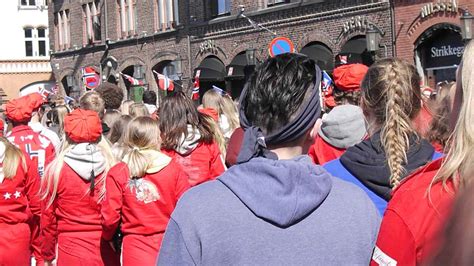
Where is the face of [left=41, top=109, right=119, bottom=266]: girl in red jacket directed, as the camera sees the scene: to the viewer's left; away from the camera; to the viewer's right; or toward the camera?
away from the camera

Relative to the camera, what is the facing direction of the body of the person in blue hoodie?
away from the camera

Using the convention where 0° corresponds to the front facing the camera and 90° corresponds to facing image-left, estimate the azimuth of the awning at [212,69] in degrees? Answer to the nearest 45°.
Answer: approximately 45°

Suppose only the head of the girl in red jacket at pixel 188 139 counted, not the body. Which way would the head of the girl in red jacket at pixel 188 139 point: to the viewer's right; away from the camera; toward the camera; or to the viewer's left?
away from the camera

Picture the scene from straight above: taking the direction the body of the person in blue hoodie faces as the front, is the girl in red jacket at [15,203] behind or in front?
in front

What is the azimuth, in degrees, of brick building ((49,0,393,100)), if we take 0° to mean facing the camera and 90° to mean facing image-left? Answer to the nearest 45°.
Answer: approximately 45°

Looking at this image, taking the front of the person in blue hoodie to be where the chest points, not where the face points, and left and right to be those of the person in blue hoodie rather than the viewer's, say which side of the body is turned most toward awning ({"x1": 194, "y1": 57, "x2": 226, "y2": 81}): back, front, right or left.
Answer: front

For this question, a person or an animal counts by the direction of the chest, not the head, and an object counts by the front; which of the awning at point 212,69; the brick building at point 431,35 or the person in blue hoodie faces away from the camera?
the person in blue hoodie

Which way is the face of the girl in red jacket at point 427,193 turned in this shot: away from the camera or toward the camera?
away from the camera
